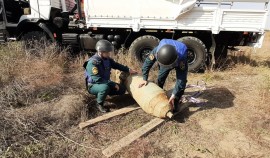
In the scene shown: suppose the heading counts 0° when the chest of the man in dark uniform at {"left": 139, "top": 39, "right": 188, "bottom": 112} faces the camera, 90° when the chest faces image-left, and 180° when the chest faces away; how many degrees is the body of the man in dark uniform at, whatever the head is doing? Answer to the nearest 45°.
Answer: approximately 45°

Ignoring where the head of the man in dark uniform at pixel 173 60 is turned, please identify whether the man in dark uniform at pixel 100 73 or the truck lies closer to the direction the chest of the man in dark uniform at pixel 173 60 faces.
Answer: the man in dark uniform

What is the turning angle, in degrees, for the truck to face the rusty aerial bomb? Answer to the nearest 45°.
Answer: approximately 90° to its left

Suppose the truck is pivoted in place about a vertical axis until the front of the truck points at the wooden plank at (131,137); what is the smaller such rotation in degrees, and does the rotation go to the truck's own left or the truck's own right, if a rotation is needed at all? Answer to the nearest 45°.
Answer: approximately 90° to the truck's own left

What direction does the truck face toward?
to the viewer's left

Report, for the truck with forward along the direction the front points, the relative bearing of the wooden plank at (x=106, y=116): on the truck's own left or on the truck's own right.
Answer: on the truck's own left

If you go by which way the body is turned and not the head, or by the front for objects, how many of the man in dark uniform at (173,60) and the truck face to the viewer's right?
0
